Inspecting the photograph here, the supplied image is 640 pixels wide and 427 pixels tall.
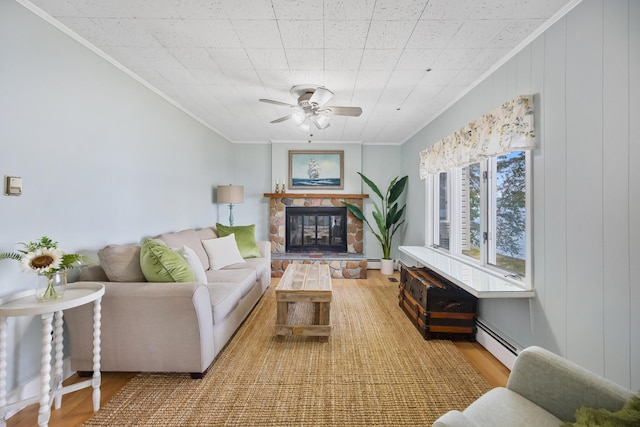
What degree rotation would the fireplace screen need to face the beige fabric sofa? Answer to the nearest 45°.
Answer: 0° — it already faces it

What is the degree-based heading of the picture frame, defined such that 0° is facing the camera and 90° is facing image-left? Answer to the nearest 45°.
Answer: approximately 0°

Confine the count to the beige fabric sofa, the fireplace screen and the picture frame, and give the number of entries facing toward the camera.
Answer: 2

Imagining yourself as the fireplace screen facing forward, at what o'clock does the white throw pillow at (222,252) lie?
The white throw pillow is roughly at 1 o'clock from the fireplace screen.

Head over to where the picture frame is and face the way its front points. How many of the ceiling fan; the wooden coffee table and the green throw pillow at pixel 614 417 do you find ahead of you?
3

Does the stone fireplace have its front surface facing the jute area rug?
yes

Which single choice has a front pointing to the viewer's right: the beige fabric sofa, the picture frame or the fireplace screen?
the beige fabric sofa

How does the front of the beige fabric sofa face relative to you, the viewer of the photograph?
facing to the right of the viewer

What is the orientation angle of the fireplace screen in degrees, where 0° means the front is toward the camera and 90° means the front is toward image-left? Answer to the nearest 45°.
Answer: approximately 0°
